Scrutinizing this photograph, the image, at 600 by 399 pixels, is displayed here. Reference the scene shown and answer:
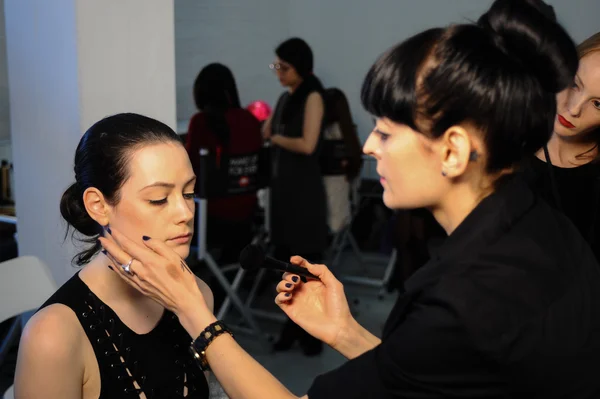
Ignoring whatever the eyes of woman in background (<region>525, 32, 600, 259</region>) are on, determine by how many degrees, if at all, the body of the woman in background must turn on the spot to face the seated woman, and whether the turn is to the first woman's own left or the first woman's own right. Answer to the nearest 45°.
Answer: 0° — they already face them

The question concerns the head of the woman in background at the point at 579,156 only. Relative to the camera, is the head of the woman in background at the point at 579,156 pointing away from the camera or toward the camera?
toward the camera

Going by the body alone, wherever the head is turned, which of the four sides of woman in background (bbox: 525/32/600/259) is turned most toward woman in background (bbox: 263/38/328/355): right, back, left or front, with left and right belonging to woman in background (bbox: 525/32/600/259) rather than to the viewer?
right

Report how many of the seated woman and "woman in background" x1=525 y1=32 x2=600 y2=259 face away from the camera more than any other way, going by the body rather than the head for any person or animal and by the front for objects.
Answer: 0

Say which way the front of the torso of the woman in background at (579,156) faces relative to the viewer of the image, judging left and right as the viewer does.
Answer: facing the viewer and to the left of the viewer

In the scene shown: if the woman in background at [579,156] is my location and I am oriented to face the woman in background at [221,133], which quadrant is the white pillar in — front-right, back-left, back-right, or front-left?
front-left

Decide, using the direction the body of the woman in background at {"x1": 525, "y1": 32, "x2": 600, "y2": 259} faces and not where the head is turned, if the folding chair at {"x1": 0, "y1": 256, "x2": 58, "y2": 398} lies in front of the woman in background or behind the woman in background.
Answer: in front

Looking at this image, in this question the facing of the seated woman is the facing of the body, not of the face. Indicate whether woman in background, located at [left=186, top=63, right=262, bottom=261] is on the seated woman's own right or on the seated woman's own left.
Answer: on the seated woman's own left

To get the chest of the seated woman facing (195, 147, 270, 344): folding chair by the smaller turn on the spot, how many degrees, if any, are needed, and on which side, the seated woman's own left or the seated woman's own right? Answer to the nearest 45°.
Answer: approximately 135° to the seated woman's own left

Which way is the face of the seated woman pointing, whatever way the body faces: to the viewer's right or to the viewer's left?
to the viewer's right

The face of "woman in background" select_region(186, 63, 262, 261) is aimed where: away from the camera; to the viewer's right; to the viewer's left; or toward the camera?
away from the camera

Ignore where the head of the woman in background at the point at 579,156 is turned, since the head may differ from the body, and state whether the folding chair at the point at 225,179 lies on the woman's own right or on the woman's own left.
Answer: on the woman's own right

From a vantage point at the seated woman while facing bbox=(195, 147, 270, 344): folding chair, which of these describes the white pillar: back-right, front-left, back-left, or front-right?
front-left

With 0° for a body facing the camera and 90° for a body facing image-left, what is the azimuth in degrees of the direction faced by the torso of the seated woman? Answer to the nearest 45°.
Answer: approximately 315°

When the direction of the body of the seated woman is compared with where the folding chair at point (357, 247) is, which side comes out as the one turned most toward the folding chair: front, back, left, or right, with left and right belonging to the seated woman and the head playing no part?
left
